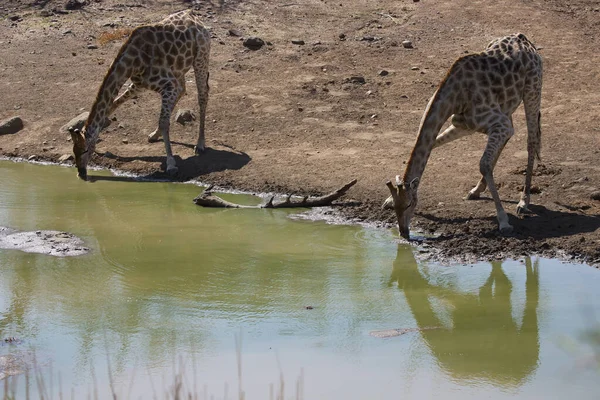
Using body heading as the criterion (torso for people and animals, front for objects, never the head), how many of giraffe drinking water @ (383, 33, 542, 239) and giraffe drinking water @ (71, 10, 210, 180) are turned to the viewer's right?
0

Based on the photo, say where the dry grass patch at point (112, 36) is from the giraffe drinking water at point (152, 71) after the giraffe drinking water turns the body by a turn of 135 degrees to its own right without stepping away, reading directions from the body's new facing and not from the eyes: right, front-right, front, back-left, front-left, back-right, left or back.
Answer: front

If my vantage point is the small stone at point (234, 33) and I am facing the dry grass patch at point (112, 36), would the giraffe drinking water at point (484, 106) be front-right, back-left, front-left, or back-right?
back-left

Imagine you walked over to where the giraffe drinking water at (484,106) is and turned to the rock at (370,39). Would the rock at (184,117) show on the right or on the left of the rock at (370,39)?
left

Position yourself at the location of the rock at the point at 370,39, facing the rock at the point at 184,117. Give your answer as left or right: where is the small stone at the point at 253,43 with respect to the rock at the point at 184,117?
right

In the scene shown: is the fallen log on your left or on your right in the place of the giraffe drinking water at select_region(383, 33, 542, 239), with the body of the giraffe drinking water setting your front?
on your right

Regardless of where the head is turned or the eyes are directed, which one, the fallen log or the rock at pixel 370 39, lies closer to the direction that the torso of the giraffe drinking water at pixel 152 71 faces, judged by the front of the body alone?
the fallen log

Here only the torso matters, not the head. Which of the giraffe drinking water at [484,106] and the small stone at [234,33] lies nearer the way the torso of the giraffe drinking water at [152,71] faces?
the giraffe drinking water

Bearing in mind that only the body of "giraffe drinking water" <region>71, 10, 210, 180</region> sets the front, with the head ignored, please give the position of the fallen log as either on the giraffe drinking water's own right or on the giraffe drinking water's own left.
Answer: on the giraffe drinking water's own left

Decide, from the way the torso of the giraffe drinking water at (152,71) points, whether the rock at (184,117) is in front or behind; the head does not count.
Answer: behind

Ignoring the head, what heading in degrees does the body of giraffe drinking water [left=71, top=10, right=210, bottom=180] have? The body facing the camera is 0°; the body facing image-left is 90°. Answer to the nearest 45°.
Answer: approximately 45°
